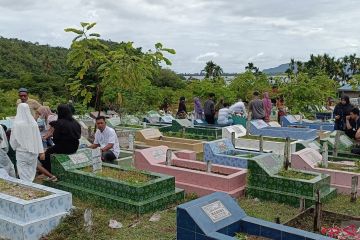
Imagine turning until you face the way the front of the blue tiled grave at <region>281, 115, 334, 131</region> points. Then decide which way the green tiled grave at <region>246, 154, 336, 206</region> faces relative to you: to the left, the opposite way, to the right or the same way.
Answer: the same way

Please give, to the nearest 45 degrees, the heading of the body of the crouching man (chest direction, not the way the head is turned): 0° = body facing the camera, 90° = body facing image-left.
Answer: approximately 45°

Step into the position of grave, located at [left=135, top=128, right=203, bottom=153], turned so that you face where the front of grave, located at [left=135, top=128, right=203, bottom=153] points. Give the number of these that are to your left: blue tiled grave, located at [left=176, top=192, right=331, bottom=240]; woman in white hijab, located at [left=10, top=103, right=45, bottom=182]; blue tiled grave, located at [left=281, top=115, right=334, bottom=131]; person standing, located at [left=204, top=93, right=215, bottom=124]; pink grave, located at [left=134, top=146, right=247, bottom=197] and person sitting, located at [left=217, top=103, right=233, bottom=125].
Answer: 3

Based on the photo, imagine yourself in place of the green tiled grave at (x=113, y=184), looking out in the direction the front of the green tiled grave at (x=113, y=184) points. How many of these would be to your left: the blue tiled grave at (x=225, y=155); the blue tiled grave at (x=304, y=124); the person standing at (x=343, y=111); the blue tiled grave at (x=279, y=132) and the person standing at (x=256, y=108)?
5

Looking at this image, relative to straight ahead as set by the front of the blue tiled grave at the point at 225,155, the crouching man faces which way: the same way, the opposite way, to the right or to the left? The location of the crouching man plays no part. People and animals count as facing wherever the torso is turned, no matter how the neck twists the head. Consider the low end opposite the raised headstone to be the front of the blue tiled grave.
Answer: to the right

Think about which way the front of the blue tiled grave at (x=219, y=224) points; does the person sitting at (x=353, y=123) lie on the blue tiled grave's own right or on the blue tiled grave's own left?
on the blue tiled grave's own left

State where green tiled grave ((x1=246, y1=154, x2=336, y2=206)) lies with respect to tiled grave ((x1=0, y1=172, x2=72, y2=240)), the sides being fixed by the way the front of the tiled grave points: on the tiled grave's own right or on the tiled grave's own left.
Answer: on the tiled grave's own left

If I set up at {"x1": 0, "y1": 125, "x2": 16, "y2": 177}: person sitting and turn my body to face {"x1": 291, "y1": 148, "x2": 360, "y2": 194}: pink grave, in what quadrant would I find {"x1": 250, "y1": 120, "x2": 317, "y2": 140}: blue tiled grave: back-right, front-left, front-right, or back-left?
front-left

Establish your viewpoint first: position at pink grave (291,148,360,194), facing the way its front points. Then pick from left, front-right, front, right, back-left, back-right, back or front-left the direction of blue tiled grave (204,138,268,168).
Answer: back-right

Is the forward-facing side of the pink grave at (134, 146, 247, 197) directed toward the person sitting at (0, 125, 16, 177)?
no

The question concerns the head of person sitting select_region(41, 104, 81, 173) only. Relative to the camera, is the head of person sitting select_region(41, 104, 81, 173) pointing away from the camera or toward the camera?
away from the camera
